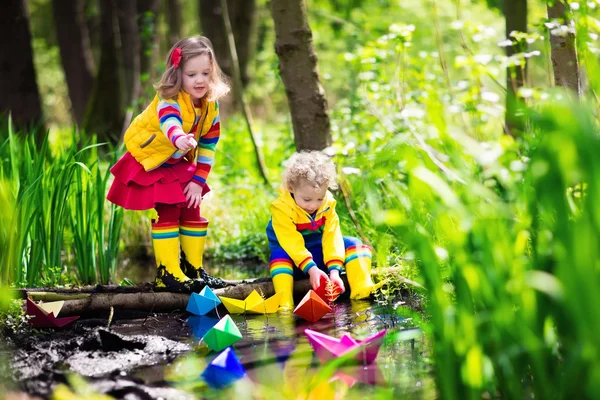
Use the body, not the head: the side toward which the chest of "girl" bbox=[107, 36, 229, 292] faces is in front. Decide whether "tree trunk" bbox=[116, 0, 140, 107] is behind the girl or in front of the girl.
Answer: behind

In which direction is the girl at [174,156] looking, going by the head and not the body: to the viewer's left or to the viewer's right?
to the viewer's right

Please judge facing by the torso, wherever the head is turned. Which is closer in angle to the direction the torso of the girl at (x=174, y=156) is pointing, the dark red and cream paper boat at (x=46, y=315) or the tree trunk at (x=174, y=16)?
the dark red and cream paper boat

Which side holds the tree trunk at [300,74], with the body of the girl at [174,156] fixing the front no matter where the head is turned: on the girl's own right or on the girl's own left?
on the girl's own left

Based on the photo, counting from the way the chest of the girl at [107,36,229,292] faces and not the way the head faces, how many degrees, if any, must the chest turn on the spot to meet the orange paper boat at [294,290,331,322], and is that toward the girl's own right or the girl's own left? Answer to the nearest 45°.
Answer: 0° — they already face it

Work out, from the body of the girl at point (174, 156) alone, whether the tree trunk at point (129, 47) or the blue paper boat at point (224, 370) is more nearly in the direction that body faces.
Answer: the blue paper boat

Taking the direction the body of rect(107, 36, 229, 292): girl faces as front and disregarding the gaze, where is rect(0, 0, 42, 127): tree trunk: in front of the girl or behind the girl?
behind

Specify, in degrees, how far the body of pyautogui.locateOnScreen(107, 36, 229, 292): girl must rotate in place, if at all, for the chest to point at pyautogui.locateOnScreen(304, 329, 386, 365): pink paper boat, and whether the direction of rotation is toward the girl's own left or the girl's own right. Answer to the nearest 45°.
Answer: approximately 45° to the girl's own right

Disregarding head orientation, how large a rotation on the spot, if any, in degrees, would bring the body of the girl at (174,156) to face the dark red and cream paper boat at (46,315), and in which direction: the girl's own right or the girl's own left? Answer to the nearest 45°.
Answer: approximately 90° to the girl's own right

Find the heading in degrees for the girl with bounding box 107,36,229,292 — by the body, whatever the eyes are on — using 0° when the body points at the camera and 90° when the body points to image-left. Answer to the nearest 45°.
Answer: approximately 315°

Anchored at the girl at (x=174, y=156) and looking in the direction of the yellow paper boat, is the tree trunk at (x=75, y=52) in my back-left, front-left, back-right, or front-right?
back-left

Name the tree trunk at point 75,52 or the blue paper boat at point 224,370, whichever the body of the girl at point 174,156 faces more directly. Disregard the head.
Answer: the blue paper boat

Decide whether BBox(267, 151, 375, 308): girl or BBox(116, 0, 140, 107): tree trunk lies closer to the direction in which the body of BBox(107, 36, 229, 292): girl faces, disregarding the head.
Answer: the girl

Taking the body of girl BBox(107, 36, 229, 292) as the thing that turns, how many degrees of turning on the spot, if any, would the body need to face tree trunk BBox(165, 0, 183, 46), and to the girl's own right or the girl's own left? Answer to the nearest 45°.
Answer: approximately 135° to the girl's own left
